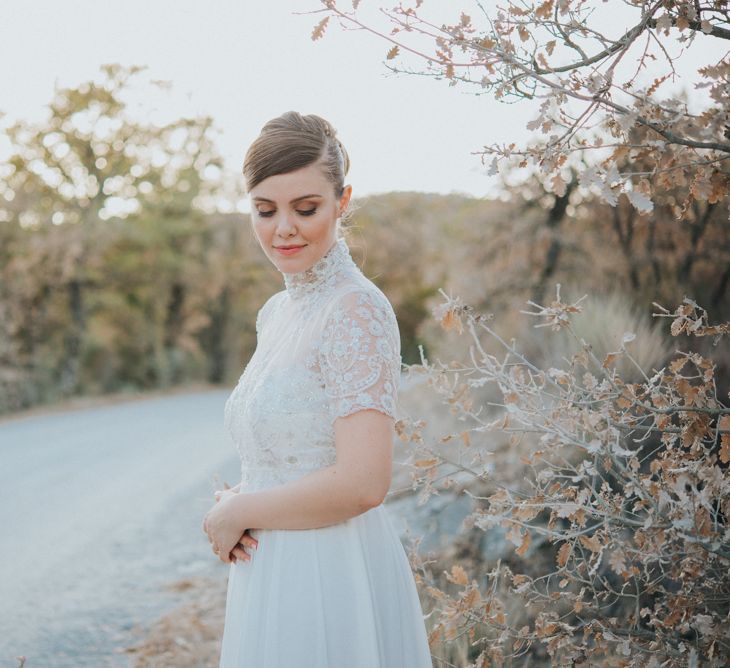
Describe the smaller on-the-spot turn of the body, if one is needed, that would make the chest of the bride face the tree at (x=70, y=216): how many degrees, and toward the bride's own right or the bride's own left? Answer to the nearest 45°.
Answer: approximately 135° to the bride's own right

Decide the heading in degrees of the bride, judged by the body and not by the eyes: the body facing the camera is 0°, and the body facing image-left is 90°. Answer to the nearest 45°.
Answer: approximately 45°
